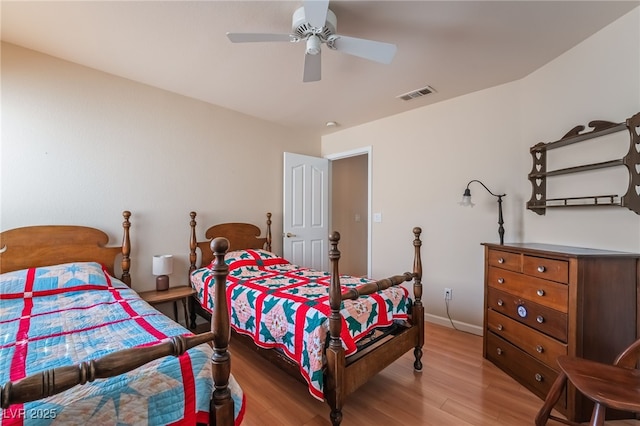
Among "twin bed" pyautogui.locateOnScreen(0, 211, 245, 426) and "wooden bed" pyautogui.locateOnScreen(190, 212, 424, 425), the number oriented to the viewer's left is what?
0

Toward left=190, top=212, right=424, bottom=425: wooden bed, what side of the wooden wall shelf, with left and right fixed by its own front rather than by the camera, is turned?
front

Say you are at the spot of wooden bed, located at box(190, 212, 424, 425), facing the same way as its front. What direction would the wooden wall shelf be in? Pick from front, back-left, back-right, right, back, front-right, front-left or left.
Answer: front-left

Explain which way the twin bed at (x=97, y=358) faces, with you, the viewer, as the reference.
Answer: facing the viewer and to the right of the viewer

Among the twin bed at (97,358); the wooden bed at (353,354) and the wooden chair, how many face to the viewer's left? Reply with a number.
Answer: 1

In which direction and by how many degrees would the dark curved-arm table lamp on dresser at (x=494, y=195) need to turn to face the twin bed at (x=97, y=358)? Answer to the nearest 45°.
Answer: approximately 45° to its left

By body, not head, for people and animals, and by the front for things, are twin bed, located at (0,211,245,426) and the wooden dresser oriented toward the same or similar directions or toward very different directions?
very different directions

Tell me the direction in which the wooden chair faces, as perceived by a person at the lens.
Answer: facing to the left of the viewer

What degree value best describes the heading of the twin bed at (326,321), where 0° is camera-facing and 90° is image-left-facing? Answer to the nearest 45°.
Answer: approximately 315°

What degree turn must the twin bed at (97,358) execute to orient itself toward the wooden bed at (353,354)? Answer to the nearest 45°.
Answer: approximately 45° to its left

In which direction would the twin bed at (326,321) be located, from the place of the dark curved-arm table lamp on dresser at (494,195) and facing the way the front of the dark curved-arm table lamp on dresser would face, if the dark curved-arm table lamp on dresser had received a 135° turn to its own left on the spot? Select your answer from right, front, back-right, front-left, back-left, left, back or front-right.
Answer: right

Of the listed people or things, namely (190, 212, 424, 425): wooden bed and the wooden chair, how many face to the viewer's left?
1

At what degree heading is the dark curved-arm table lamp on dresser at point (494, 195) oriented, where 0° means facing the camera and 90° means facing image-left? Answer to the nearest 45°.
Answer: approximately 90°

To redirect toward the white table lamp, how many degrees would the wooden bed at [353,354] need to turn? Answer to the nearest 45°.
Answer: approximately 180°

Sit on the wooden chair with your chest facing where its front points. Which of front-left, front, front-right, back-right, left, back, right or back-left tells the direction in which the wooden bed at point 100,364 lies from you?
front-left
